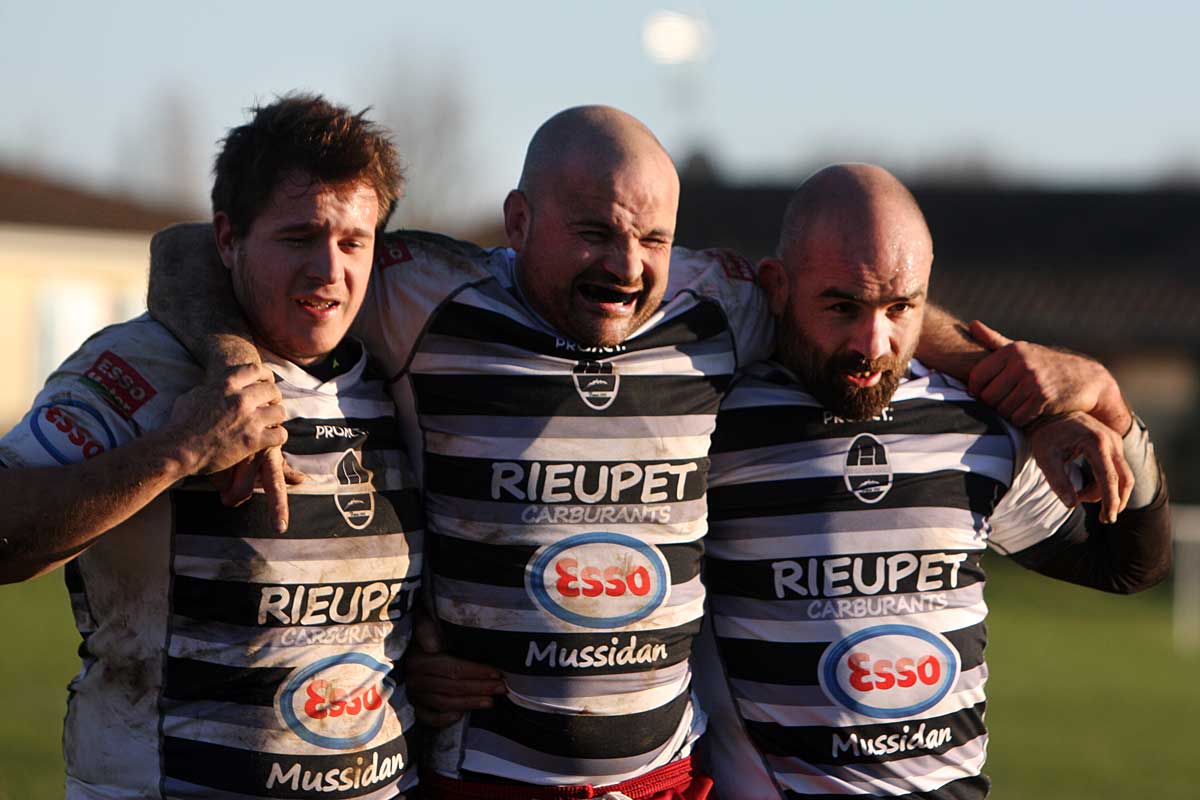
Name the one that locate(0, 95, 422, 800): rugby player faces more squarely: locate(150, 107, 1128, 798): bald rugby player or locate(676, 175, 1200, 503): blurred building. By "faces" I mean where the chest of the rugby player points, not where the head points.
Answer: the bald rugby player

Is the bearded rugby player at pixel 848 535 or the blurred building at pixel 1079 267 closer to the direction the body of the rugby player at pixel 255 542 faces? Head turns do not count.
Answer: the bearded rugby player

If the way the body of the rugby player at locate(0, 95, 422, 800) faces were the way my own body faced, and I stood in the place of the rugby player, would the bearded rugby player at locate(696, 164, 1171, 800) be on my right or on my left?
on my left

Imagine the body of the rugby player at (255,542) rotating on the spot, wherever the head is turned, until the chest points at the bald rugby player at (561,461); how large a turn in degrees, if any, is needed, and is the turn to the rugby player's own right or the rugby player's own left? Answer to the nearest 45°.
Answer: approximately 45° to the rugby player's own left

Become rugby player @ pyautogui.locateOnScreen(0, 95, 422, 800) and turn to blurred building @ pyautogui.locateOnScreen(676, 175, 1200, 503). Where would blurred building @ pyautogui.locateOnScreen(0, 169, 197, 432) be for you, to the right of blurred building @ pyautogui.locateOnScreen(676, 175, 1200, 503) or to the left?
left

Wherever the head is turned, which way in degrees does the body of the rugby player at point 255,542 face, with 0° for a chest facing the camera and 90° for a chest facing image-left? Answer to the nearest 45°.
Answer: approximately 315°

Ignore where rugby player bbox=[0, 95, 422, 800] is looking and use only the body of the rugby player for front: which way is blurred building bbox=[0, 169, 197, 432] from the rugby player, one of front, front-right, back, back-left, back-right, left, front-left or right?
back-left
